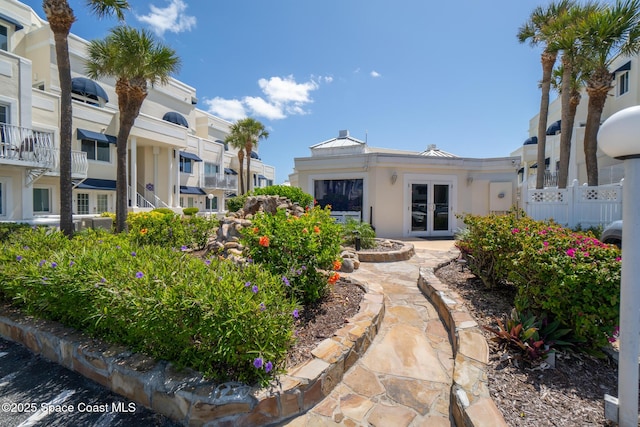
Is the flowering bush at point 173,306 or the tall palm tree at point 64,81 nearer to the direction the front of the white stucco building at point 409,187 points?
the flowering bush

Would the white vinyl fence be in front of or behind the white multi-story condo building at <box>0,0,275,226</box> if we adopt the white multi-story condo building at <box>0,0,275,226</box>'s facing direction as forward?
in front

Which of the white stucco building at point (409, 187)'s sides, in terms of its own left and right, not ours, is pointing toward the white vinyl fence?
left

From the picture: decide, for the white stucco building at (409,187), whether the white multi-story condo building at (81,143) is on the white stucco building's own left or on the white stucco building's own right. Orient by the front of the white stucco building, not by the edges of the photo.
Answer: on the white stucco building's own right

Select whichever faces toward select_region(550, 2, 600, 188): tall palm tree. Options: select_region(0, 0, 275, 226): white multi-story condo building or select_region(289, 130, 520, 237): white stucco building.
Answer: the white multi-story condo building

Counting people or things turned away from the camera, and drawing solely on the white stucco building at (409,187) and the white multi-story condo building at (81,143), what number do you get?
0

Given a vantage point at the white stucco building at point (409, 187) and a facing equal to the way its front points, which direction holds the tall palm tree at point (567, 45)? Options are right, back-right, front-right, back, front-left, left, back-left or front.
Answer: left

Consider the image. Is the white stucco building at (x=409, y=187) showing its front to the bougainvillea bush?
yes

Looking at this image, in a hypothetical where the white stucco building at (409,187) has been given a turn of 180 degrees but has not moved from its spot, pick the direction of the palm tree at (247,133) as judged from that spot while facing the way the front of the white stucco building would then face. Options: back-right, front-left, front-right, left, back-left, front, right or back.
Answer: front-left

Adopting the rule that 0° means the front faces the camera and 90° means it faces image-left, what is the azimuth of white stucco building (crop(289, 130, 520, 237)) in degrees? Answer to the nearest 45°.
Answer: approximately 0°

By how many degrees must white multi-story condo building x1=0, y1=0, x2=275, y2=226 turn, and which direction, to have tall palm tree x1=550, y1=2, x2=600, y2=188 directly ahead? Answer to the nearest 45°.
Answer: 0° — it already faces it

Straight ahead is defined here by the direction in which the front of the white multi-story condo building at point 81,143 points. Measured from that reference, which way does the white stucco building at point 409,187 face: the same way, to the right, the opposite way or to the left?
to the right

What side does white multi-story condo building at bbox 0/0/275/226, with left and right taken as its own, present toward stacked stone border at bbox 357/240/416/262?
front

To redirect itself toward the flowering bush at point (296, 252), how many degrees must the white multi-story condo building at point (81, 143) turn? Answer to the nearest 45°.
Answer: approximately 45° to its right

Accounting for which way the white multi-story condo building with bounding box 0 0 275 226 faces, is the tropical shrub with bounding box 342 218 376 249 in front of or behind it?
in front

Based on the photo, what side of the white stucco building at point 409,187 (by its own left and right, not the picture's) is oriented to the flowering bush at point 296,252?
front

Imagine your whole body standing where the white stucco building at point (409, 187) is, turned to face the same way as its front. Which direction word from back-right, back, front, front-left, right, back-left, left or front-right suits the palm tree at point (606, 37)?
left

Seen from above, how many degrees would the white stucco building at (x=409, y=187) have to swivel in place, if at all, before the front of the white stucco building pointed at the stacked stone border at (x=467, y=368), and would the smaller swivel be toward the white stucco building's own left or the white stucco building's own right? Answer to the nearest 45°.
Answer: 0° — it already faces it

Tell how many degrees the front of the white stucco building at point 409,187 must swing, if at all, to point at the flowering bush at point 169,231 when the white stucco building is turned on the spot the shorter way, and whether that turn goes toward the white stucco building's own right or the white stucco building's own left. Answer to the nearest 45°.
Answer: approximately 45° to the white stucco building's own right
